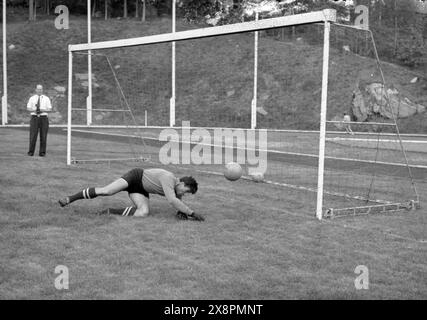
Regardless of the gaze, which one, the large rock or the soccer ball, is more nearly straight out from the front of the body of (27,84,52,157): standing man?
the soccer ball

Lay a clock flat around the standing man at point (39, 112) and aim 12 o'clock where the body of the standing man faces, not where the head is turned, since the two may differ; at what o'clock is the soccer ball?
The soccer ball is roughly at 11 o'clock from the standing man.

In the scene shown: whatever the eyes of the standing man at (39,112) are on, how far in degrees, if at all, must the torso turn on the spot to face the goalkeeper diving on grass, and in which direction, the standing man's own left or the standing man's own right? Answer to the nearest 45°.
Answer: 0° — they already face them

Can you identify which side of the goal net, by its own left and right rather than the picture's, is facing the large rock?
back

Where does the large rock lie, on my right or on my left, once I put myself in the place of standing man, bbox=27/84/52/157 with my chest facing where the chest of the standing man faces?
on my left
